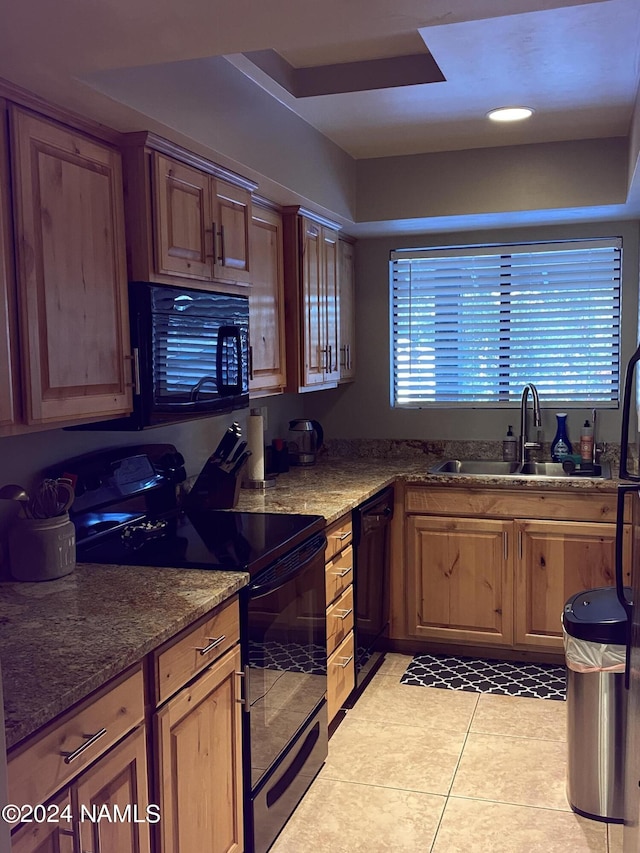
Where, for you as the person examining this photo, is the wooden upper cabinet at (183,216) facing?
facing the viewer and to the right of the viewer

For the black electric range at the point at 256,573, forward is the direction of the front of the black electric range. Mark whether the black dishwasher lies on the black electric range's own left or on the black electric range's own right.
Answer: on the black electric range's own left

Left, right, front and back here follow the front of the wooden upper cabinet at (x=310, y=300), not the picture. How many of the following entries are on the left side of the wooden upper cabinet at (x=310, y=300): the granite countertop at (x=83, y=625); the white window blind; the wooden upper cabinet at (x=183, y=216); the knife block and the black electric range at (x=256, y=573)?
1

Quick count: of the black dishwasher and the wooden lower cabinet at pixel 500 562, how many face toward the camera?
1

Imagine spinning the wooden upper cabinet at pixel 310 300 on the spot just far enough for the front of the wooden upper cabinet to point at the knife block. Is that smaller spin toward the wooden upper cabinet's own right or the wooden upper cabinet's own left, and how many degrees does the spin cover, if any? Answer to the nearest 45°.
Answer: approximately 90° to the wooden upper cabinet's own right

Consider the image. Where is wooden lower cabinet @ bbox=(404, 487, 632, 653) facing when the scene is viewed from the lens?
facing the viewer

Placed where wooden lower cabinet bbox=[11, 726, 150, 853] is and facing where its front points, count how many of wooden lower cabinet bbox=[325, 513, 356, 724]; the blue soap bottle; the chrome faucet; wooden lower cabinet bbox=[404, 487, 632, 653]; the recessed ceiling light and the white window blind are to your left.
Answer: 6

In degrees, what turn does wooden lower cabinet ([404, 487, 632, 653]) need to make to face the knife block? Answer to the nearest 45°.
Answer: approximately 45° to its right

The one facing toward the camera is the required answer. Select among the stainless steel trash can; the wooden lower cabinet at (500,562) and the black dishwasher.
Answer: the wooden lower cabinet

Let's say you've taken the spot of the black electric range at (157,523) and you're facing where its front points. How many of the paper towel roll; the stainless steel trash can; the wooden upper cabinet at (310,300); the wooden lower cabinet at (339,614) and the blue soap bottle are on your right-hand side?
0

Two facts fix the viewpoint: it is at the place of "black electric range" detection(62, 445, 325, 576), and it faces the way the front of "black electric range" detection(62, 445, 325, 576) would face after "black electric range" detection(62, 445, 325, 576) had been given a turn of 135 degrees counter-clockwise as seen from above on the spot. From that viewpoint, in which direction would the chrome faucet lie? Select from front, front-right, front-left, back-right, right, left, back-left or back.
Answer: front-right

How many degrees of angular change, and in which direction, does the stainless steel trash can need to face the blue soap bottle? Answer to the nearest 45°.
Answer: approximately 90° to its right

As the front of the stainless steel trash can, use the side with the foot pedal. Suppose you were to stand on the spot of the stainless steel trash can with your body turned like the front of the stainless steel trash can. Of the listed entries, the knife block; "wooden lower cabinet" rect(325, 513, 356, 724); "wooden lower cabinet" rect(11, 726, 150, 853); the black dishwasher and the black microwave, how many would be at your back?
0

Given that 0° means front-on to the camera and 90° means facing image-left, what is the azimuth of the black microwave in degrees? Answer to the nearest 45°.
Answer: approximately 315°

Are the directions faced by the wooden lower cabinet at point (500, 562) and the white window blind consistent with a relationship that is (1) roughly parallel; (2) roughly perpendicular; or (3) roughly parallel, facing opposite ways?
roughly parallel

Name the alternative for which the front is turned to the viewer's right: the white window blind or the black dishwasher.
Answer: the black dishwasher

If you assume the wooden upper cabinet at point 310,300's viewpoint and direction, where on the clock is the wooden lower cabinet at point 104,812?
The wooden lower cabinet is roughly at 2 o'clock from the wooden upper cabinet.

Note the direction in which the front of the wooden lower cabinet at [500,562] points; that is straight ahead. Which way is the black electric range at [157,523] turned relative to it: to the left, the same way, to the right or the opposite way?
to the left

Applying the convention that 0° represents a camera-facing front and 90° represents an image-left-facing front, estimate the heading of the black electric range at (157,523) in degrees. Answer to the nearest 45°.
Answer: approximately 315°

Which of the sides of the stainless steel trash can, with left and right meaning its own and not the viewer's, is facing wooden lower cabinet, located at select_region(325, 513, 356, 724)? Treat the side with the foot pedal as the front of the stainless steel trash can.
front
